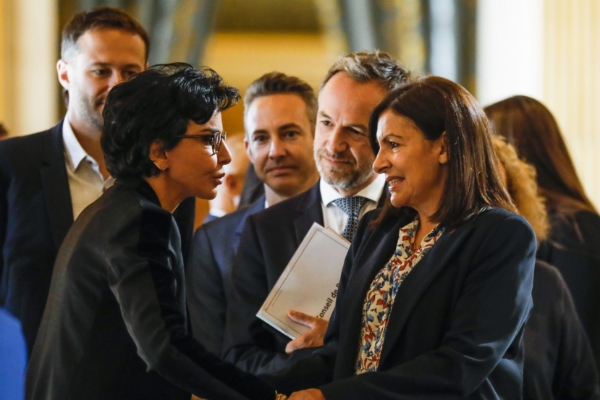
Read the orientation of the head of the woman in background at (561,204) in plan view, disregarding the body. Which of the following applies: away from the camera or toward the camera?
away from the camera

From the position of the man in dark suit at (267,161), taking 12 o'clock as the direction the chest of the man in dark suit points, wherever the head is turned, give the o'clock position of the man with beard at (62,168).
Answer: The man with beard is roughly at 2 o'clock from the man in dark suit.

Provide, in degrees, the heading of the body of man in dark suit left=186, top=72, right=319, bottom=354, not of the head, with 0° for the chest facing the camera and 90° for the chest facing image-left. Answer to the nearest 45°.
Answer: approximately 0°

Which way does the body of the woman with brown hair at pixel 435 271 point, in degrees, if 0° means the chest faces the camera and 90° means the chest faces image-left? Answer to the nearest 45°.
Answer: approximately 45°

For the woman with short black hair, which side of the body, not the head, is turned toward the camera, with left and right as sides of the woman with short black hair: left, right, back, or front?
right

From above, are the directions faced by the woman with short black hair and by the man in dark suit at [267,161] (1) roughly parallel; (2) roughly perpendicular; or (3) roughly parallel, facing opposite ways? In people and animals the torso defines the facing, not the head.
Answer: roughly perpendicular
